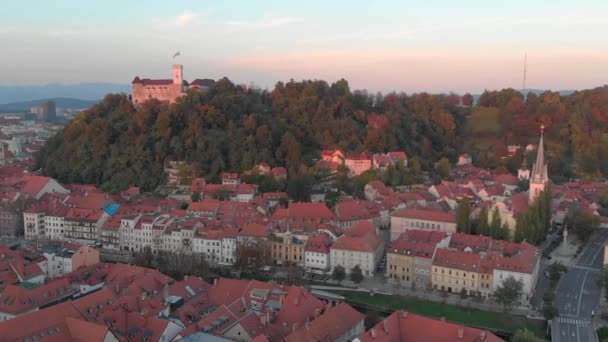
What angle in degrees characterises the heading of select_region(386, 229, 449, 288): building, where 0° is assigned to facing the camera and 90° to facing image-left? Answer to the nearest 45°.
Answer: approximately 0°

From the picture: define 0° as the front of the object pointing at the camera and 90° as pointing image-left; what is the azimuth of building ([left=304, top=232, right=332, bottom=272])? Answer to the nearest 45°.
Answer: approximately 0°

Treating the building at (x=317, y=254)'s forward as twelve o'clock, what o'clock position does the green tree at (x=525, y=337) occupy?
The green tree is roughly at 11 o'clock from the building.

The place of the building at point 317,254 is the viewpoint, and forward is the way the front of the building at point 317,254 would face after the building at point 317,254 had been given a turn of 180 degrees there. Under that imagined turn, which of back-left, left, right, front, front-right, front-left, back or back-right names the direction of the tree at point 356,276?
back-right

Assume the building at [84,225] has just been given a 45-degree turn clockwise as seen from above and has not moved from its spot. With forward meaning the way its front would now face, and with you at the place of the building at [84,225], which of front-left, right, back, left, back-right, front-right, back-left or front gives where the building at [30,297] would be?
front-left

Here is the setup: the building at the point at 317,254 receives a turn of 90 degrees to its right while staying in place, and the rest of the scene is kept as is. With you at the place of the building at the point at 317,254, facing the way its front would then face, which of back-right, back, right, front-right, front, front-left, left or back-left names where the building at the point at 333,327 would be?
left

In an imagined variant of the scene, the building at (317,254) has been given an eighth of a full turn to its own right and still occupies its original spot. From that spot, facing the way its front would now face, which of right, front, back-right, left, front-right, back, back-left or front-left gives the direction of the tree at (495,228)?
back-left

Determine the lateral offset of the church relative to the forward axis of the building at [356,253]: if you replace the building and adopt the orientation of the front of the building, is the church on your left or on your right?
on your left

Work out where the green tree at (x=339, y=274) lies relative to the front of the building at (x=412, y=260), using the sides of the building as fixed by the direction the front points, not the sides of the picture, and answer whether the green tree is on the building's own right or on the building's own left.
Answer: on the building's own right

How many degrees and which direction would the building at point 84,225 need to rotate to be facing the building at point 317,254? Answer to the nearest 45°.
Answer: approximately 45° to its left

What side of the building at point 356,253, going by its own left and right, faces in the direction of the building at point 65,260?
right

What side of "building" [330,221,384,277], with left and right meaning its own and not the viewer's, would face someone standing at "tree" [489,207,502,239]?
left

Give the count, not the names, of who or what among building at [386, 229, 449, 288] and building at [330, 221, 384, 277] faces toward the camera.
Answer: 2

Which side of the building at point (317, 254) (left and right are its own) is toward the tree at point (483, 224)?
left
